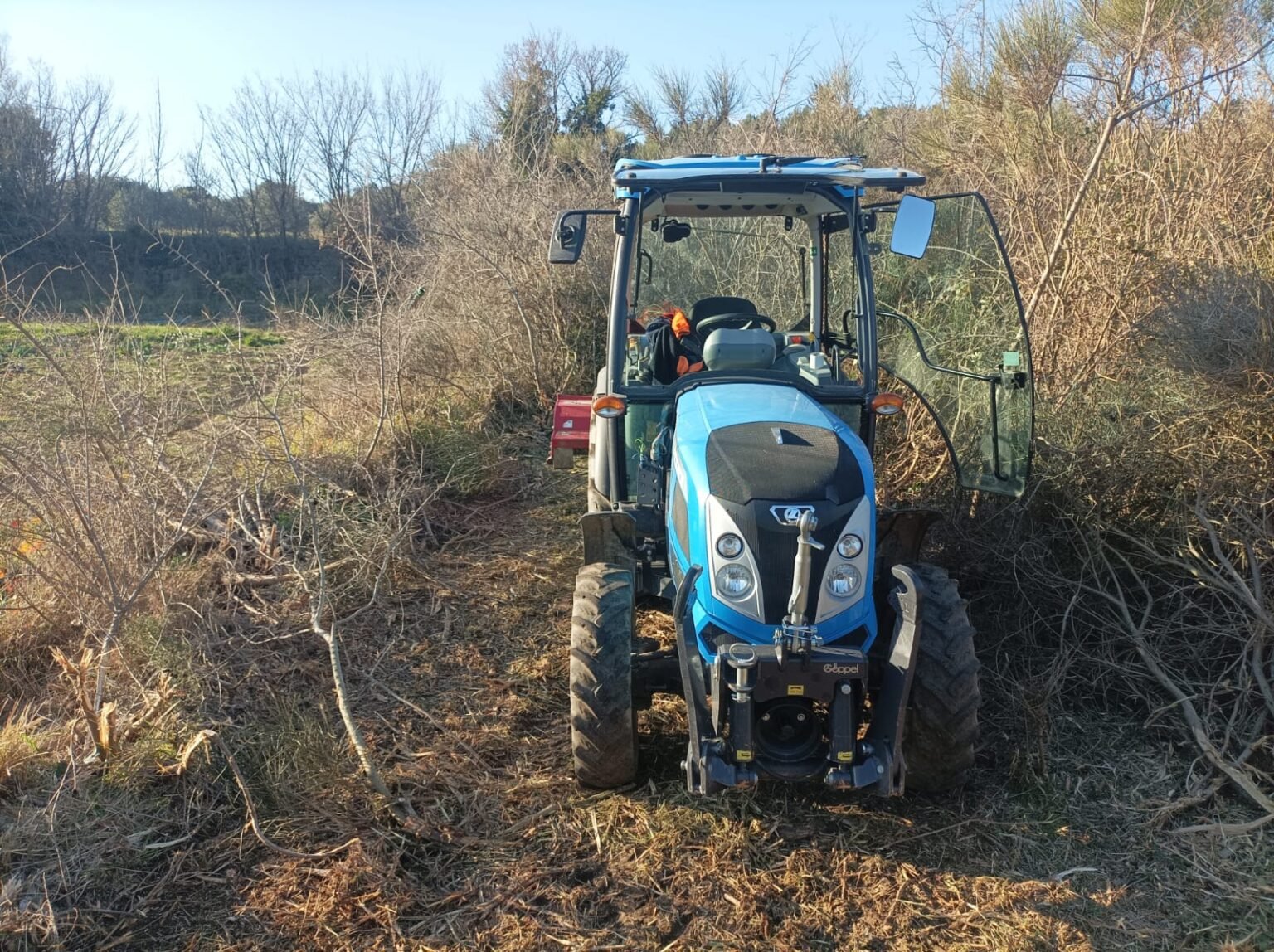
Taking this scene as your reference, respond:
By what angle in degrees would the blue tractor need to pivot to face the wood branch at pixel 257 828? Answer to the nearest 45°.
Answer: approximately 90° to its right

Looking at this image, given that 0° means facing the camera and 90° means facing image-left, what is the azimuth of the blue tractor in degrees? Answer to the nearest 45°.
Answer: approximately 0°

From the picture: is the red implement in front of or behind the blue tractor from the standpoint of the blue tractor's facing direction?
behind

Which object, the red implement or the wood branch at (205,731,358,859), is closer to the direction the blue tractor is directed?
the wood branch
